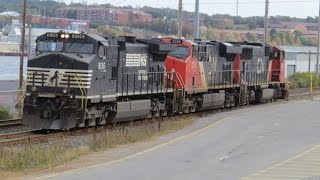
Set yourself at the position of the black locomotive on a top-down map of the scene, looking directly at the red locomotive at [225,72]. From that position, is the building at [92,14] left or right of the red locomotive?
left

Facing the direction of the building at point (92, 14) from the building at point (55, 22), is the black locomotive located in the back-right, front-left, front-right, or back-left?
back-right

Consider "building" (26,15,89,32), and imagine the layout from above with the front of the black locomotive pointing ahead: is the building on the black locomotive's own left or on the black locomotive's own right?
on the black locomotive's own right

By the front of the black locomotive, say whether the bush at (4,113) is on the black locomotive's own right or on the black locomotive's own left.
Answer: on the black locomotive's own right

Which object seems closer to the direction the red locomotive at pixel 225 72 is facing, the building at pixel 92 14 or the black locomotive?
the black locomotive

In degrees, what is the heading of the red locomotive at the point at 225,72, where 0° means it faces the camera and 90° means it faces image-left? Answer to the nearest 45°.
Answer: approximately 45°

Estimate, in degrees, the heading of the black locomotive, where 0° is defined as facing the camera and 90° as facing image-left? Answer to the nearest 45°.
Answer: approximately 45°

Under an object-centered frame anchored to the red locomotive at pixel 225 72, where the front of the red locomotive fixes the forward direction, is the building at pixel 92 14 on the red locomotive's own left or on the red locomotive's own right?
on the red locomotive's own right

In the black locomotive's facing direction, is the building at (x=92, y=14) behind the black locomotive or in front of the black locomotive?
behind
